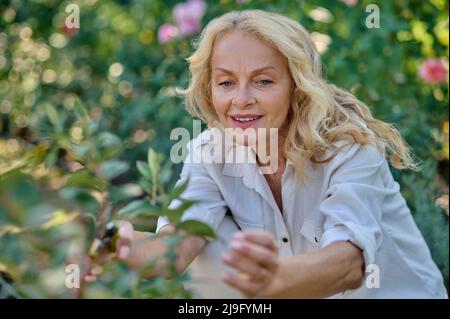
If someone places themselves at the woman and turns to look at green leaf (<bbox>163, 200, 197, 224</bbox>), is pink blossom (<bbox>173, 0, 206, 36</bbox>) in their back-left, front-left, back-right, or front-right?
back-right

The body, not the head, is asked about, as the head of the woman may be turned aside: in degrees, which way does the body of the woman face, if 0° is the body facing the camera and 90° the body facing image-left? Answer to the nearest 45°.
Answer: approximately 45°

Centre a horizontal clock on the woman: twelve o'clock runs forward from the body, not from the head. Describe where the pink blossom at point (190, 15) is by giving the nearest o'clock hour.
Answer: The pink blossom is roughly at 4 o'clock from the woman.

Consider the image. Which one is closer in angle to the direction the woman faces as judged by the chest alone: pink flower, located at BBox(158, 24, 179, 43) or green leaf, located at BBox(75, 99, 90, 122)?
the green leaf

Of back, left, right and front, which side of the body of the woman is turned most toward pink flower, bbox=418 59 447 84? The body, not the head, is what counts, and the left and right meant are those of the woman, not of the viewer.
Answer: back

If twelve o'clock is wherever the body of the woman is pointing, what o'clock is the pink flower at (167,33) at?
The pink flower is roughly at 4 o'clock from the woman.

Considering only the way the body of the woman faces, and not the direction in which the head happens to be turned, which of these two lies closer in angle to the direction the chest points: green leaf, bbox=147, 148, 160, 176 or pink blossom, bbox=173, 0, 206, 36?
the green leaf

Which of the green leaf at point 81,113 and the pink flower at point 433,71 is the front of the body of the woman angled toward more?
the green leaf
